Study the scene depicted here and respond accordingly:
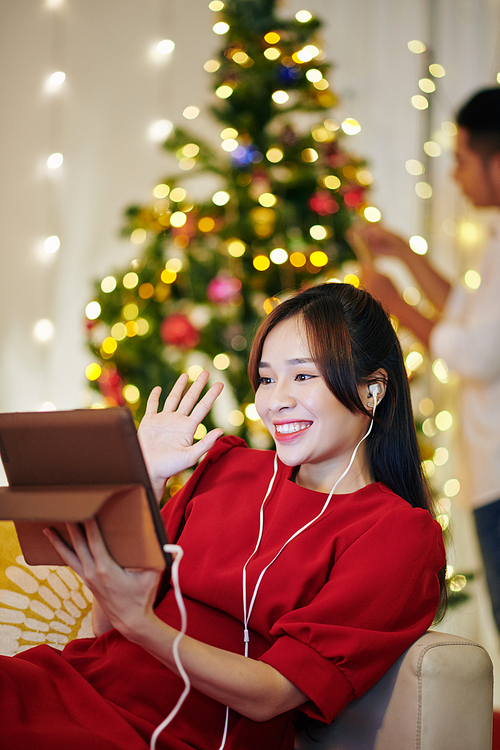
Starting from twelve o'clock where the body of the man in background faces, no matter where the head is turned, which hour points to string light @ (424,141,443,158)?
The string light is roughly at 3 o'clock from the man in background.

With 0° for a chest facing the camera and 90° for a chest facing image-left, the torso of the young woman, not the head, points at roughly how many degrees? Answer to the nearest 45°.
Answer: approximately 45°

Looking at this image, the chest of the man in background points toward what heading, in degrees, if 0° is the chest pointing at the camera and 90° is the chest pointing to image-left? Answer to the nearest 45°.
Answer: approximately 90°

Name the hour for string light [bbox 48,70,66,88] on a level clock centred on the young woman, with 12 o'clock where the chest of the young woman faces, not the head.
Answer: The string light is roughly at 4 o'clock from the young woman.

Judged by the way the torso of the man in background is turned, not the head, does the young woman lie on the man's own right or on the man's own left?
on the man's own left
